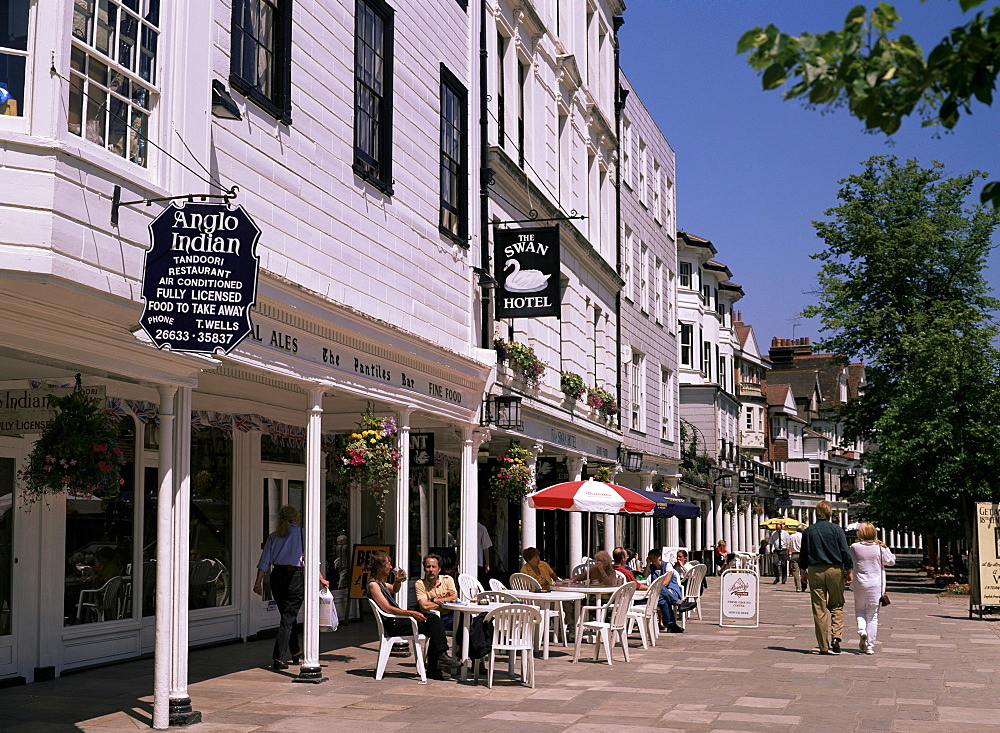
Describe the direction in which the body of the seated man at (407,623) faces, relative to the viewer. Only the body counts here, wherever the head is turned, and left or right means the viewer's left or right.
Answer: facing to the right of the viewer

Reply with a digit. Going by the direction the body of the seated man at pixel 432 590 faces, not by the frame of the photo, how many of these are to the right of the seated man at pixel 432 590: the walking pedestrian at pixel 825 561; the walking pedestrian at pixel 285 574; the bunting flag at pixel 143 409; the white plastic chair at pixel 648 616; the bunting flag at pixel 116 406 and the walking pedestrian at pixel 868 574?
3

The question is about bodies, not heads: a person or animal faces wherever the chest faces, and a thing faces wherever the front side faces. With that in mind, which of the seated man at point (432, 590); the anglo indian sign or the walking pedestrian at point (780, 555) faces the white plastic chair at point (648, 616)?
the walking pedestrian

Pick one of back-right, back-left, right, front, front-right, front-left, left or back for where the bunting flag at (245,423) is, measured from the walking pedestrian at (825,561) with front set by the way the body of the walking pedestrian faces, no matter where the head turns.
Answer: left

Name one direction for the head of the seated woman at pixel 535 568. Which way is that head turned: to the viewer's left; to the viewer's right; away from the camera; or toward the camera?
to the viewer's right

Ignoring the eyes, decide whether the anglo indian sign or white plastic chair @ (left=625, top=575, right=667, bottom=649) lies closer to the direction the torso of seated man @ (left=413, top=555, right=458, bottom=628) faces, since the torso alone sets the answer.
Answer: the anglo indian sign

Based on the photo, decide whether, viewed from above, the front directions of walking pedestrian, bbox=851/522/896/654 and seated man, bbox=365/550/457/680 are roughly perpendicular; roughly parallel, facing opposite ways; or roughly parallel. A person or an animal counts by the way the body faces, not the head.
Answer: roughly perpendicular

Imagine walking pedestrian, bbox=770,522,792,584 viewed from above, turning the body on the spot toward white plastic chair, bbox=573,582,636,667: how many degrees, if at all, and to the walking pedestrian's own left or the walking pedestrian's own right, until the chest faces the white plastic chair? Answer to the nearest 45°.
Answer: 0° — they already face it

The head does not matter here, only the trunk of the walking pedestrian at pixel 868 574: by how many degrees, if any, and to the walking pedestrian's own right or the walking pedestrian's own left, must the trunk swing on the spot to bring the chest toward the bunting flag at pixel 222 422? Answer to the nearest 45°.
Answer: approximately 90° to the walking pedestrian's own left

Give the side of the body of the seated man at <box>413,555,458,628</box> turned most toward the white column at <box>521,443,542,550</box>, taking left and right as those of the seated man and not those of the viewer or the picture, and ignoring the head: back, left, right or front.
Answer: back

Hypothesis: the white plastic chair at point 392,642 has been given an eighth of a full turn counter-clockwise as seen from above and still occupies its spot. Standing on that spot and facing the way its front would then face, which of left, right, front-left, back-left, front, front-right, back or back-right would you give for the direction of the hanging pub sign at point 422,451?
front-left

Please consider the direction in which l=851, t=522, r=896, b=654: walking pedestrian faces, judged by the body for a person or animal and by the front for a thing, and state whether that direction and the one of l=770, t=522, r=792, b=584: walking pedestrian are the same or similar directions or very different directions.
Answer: very different directions

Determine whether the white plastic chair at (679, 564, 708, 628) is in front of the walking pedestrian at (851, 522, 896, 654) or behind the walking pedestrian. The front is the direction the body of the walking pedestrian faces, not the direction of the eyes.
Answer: in front

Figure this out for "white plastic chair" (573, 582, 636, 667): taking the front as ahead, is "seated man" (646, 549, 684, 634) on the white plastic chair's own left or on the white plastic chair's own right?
on the white plastic chair's own right

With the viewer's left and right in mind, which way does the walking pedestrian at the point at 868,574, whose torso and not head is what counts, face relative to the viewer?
facing away from the viewer

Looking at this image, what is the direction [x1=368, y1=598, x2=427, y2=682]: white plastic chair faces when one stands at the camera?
facing to the right of the viewer

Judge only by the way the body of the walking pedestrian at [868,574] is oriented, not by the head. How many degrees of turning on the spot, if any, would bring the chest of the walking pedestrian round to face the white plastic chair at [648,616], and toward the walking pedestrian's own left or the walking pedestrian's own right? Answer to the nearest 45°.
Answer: approximately 90° to the walking pedestrian's own left

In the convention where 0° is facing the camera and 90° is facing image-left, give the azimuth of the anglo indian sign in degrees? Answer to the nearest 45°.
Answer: approximately 0°

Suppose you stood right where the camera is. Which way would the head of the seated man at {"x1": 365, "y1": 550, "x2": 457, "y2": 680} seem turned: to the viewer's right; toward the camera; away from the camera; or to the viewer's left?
to the viewer's right
